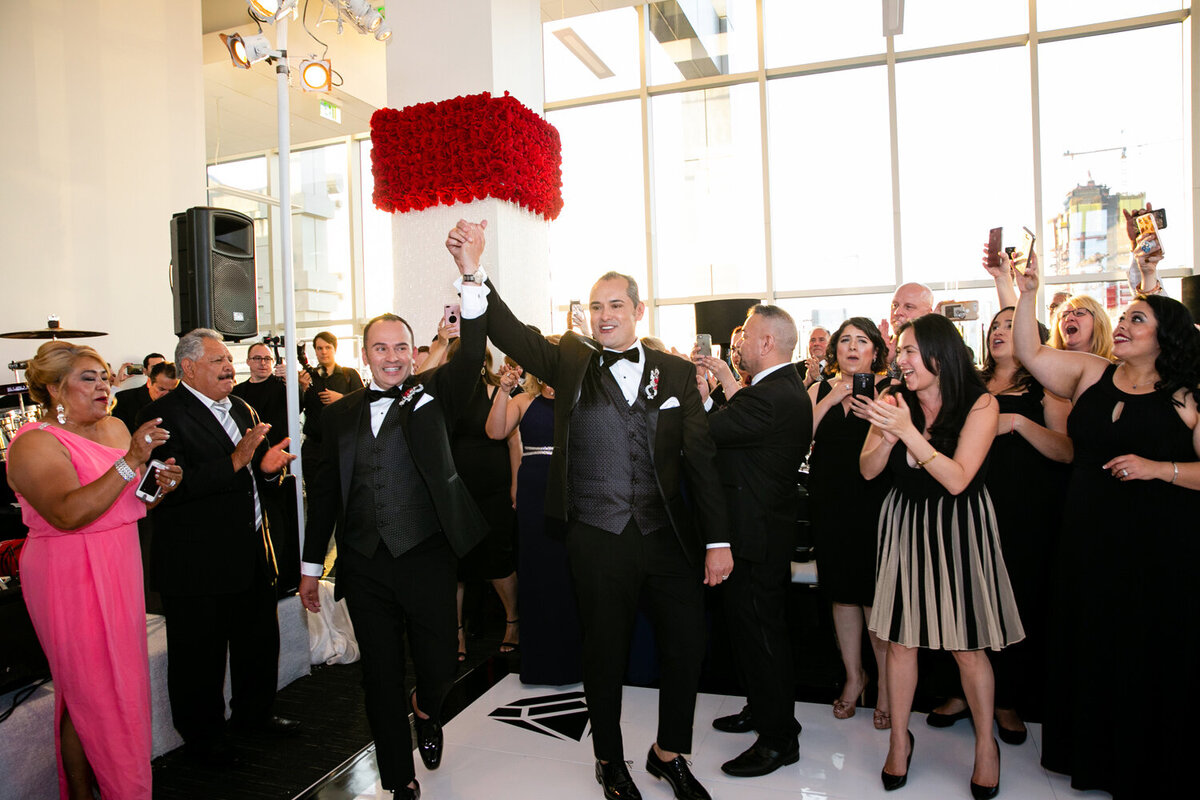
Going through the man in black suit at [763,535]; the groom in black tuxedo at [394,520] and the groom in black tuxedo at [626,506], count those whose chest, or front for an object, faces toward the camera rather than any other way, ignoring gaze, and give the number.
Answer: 2

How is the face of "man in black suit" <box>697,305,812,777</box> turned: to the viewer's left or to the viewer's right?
to the viewer's left

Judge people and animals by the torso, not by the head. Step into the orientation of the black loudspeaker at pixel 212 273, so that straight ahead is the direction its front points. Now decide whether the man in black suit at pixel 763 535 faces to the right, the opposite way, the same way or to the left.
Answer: the opposite way

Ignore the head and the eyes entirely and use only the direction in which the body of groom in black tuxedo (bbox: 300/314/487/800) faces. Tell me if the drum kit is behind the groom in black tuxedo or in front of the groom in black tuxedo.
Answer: behind

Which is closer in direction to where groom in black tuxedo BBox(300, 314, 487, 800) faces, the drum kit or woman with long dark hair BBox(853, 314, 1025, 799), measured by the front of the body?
the woman with long dark hair

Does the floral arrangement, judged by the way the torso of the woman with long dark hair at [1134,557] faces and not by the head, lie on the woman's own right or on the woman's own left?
on the woman's own right

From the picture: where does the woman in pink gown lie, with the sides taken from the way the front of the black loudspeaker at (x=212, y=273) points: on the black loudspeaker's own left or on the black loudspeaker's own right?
on the black loudspeaker's own right

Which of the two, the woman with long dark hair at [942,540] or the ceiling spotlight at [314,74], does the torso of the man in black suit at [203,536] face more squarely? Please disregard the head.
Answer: the woman with long dark hair
